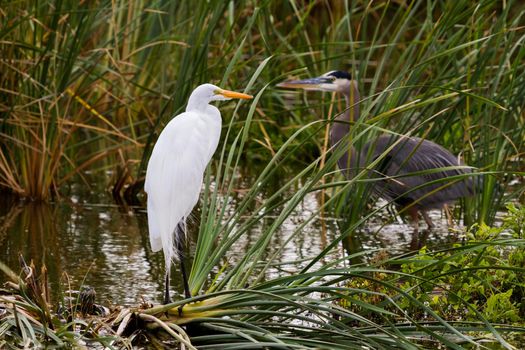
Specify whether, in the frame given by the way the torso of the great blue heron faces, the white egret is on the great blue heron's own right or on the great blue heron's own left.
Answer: on the great blue heron's own left

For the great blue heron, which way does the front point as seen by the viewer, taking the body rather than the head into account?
to the viewer's left
